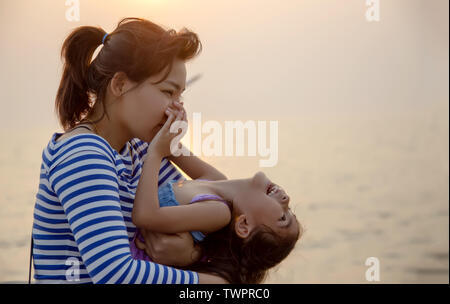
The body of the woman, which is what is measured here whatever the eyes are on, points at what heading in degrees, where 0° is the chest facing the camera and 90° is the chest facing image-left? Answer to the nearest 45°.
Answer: approximately 270°
